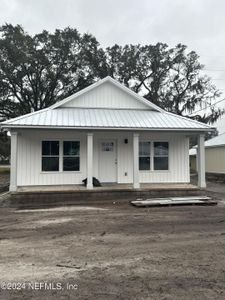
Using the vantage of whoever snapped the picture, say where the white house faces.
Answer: facing the viewer

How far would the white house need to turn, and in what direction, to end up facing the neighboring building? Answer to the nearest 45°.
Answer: approximately 135° to its left
